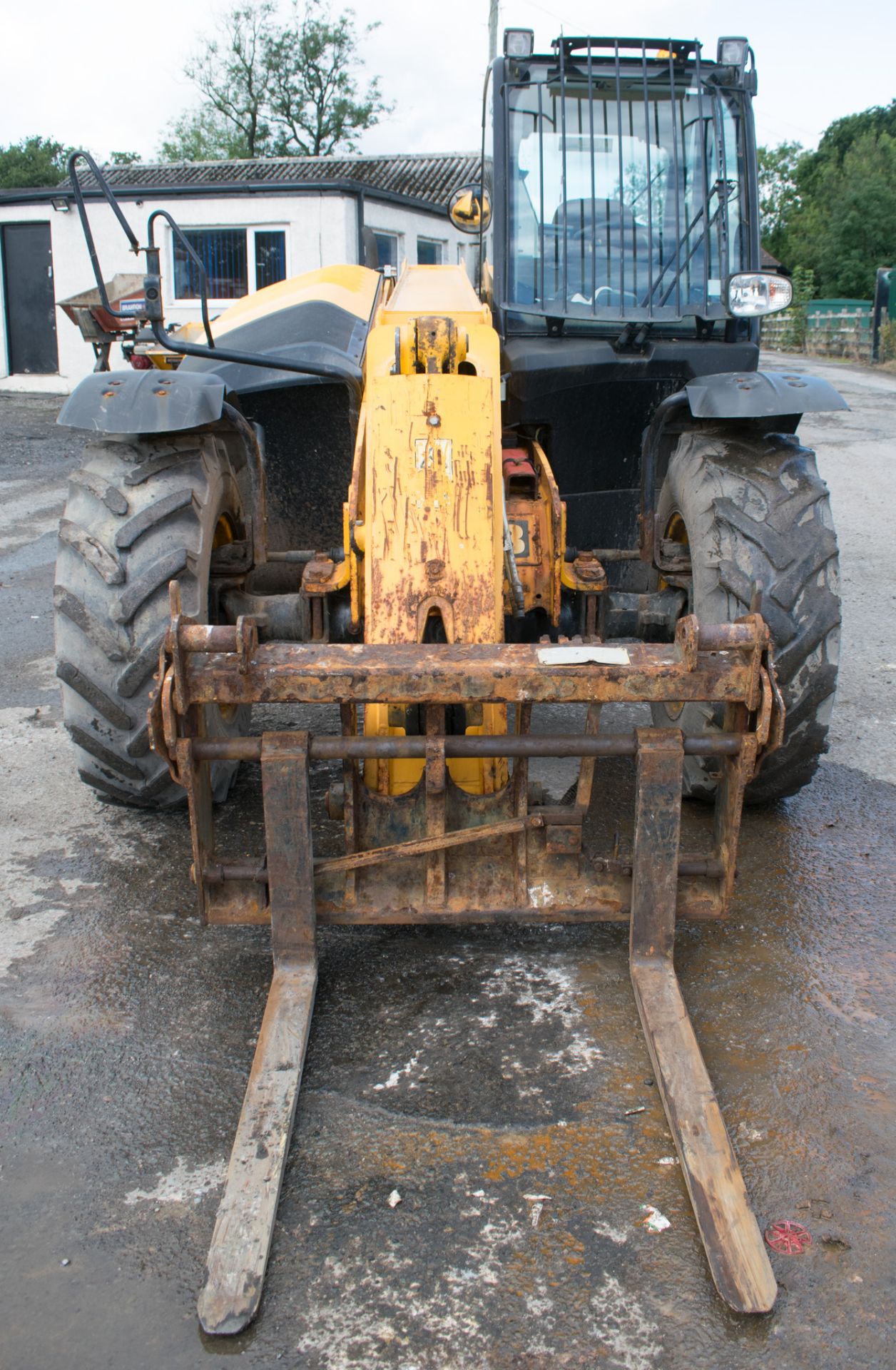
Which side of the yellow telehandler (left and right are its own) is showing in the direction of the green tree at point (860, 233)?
back

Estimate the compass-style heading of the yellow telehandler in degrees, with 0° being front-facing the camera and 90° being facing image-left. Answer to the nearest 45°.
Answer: approximately 0°

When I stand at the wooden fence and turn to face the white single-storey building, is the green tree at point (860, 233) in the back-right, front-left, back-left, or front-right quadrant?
back-right

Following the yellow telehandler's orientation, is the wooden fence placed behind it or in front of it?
behind

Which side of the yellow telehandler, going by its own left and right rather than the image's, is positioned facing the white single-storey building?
back
